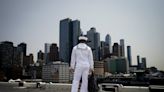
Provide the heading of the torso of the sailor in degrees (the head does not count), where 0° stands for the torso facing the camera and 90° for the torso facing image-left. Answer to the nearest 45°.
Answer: approximately 180°
